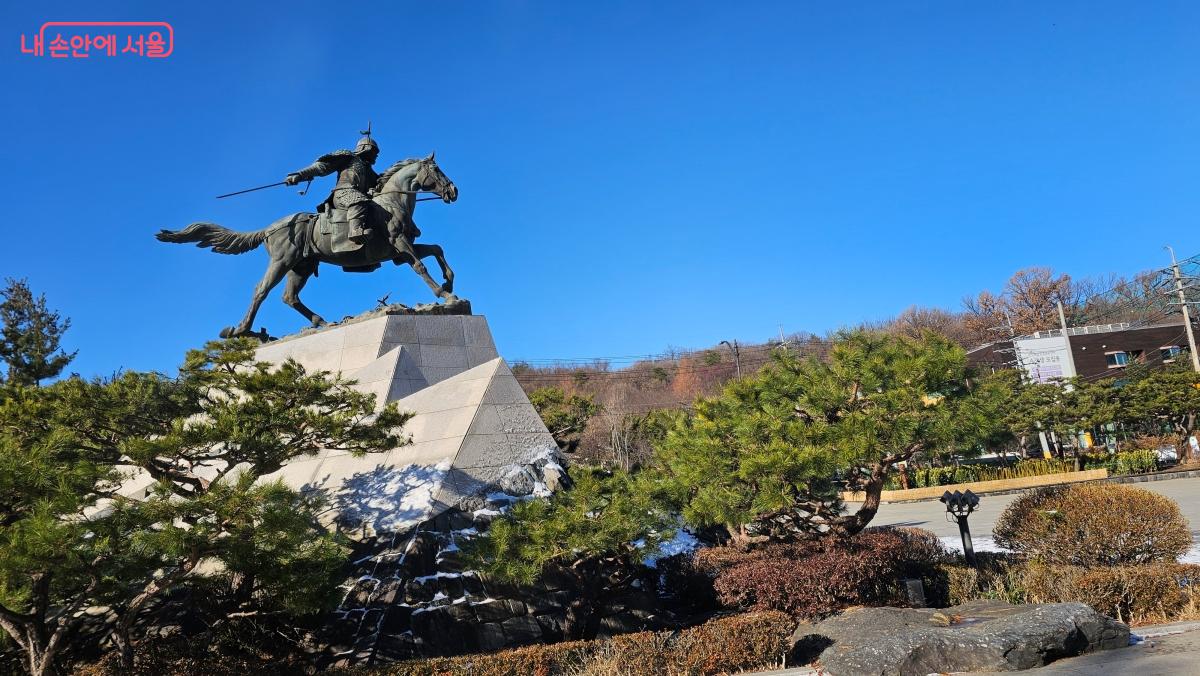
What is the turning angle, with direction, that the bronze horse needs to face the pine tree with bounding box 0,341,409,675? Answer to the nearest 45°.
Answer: approximately 90° to its right

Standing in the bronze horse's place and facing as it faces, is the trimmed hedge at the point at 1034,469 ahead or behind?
ahead

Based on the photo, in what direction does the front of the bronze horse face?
to the viewer's right

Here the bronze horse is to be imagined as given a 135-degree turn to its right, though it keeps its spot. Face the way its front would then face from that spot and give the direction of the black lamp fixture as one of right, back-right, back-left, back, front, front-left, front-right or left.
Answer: left

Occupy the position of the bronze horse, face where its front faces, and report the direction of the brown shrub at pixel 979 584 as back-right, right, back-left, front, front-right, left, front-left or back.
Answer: front-right

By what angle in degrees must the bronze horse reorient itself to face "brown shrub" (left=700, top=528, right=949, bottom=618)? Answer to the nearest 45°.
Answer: approximately 45° to its right

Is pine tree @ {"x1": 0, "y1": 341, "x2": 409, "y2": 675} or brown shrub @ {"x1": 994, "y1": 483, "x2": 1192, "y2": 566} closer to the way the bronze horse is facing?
the brown shrub

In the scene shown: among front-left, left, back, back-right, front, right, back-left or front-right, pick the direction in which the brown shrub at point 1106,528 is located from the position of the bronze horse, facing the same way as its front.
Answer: front-right
